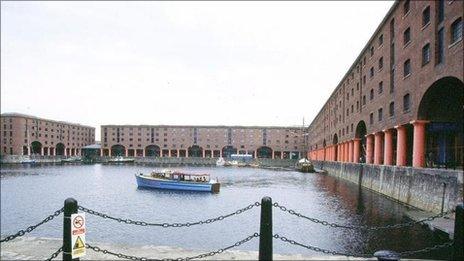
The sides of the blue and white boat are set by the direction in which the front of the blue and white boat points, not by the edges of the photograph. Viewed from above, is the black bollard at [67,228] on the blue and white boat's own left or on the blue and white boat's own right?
on the blue and white boat's own left

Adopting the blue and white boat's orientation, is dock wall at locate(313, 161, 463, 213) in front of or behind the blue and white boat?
behind

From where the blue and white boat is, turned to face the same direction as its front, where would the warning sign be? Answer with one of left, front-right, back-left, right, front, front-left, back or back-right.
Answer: back-left

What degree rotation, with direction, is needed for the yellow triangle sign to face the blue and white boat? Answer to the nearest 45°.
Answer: approximately 180°

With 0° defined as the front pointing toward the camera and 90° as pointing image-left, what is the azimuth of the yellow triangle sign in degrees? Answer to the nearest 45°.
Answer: approximately 0°

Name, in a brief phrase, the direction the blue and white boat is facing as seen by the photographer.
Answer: facing away from the viewer and to the left of the viewer

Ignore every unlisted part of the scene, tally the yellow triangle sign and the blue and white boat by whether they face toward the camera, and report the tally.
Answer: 1
